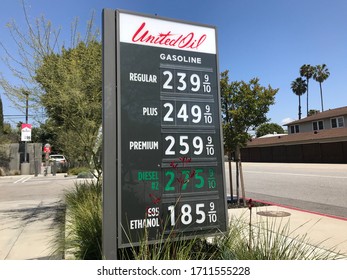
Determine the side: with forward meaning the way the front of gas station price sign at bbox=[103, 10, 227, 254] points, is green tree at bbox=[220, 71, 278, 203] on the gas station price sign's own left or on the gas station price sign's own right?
on the gas station price sign's own left

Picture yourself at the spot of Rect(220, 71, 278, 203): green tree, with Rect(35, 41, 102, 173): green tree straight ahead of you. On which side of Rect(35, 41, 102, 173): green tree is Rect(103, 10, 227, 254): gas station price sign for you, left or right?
left

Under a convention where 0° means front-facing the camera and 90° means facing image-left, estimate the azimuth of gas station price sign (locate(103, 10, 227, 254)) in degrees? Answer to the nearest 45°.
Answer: approximately 315°

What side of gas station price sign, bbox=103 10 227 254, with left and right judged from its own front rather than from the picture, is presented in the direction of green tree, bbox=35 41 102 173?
back
